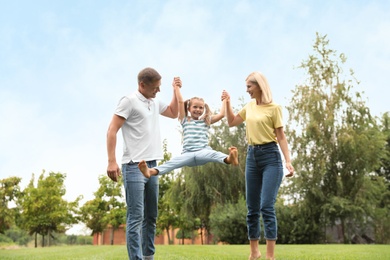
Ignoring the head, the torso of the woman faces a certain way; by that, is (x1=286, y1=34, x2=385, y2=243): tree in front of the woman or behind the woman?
behind

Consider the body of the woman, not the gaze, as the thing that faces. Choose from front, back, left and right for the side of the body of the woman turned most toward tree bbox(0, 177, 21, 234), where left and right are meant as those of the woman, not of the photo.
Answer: right

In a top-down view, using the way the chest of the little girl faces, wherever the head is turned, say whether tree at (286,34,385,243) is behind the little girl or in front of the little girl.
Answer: behind

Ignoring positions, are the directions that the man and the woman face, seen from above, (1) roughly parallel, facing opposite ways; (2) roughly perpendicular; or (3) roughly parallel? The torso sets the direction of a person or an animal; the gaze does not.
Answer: roughly perpendicular

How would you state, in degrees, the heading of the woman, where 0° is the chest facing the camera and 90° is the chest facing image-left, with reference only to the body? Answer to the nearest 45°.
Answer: approximately 45°

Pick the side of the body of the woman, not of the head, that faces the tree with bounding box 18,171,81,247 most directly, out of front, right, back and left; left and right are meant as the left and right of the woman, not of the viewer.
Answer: right

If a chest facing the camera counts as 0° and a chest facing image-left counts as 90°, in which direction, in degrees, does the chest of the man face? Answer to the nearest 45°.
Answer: approximately 315°

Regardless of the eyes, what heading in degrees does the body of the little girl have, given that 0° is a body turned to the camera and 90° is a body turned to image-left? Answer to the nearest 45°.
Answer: approximately 0°
